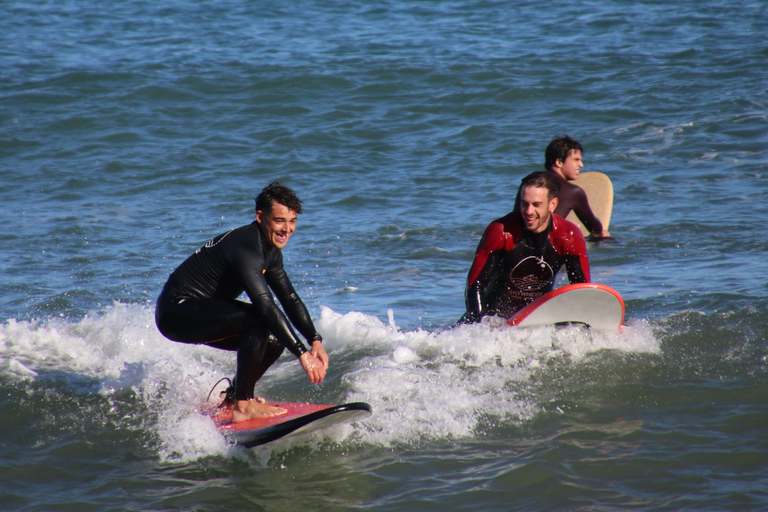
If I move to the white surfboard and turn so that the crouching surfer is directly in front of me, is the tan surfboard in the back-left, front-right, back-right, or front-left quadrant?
back-right

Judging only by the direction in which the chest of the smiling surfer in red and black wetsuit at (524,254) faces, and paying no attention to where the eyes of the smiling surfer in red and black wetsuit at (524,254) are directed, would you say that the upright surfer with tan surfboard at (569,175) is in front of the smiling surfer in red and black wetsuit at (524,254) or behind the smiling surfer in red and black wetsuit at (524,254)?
behind

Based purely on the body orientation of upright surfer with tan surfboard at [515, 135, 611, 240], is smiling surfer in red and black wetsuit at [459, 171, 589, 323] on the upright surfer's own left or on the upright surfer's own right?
on the upright surfer's own right

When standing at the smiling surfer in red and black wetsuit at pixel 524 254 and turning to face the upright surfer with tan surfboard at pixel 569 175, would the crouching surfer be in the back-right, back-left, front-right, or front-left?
back-left
